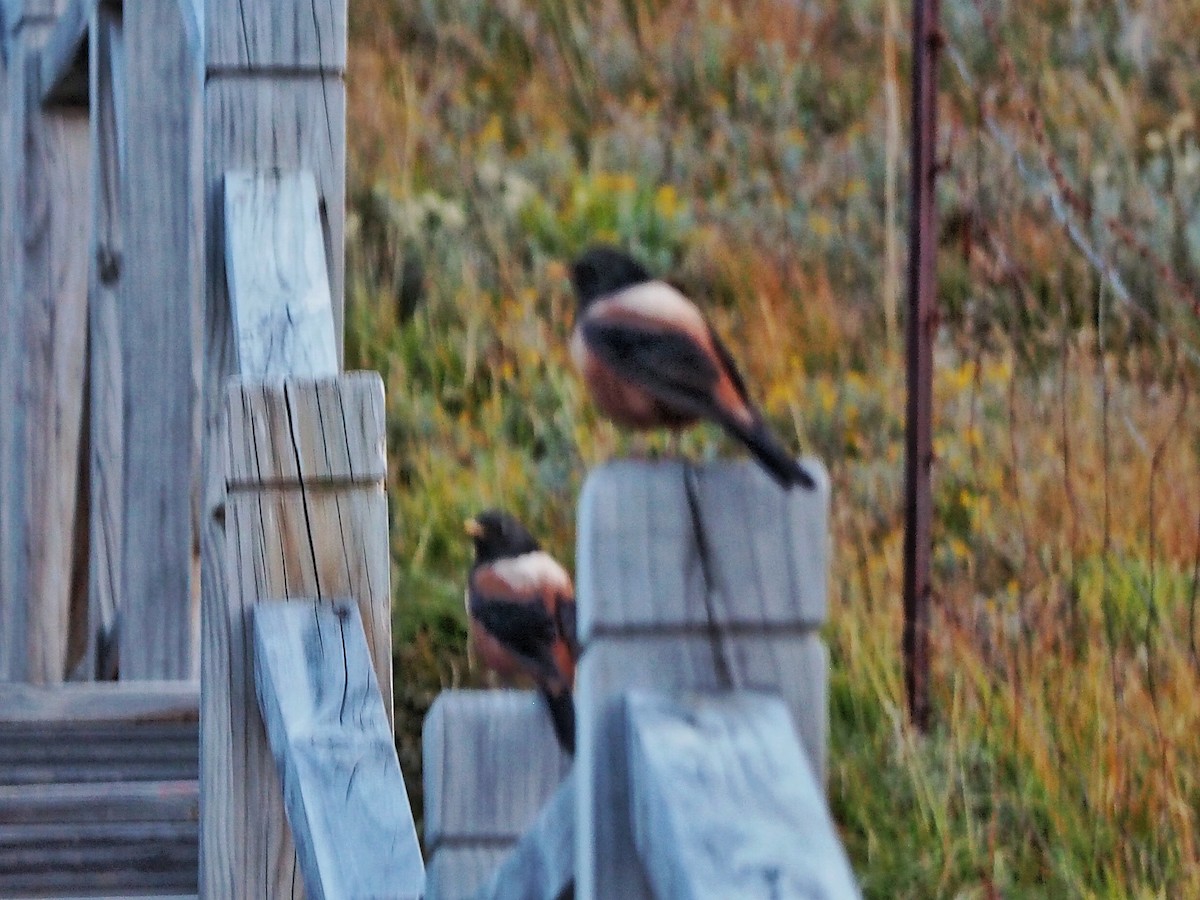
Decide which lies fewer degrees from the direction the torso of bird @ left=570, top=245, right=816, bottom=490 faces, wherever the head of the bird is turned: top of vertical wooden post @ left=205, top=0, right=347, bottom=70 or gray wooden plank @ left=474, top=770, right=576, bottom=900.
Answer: the top of vertical wooden post

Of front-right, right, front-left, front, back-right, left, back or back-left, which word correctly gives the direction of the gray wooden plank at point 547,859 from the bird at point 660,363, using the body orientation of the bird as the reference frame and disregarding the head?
back-left

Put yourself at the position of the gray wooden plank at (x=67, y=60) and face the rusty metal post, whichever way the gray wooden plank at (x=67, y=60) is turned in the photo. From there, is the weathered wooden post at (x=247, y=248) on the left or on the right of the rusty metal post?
right

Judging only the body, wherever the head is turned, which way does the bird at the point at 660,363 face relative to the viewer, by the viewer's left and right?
facing away from the viewer and to the left of the viewer
